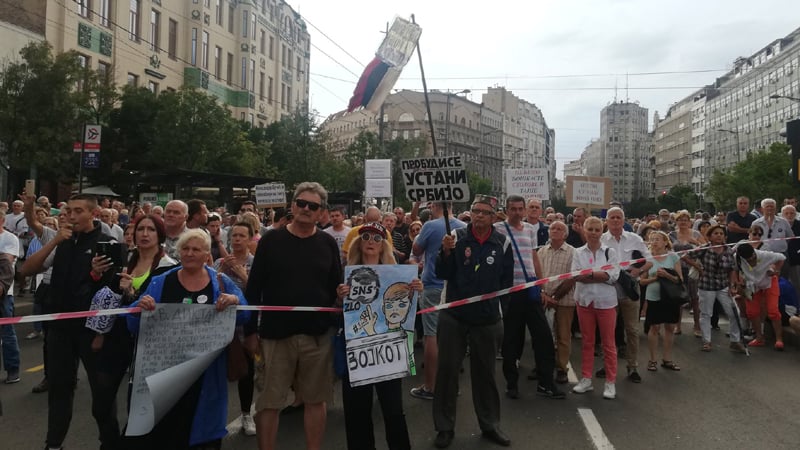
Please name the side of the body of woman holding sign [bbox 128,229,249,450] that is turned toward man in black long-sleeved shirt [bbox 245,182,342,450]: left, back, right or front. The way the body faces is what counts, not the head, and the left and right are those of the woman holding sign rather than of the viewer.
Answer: left

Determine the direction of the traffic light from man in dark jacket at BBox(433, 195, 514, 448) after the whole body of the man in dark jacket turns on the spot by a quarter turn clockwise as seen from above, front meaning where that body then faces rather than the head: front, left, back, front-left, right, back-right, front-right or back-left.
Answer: back-right

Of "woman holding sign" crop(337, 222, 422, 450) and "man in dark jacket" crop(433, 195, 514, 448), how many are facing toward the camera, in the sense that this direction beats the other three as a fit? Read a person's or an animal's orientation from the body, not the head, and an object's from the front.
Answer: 2

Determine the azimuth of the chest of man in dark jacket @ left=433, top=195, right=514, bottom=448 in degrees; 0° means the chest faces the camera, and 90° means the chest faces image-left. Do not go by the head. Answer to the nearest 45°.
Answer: approximately 0°

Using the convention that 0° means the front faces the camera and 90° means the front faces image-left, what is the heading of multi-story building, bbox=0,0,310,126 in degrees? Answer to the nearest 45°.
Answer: approximately 315°

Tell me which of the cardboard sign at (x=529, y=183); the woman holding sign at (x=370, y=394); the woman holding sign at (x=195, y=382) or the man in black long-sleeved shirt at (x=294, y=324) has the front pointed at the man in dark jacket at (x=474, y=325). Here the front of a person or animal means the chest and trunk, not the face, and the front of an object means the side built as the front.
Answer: the cardboard sign

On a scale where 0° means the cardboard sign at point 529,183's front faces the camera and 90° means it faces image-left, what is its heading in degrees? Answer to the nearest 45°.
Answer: approximately 0°

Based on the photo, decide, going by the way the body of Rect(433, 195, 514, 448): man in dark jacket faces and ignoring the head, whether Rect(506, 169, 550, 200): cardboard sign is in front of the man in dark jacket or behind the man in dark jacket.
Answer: behind
